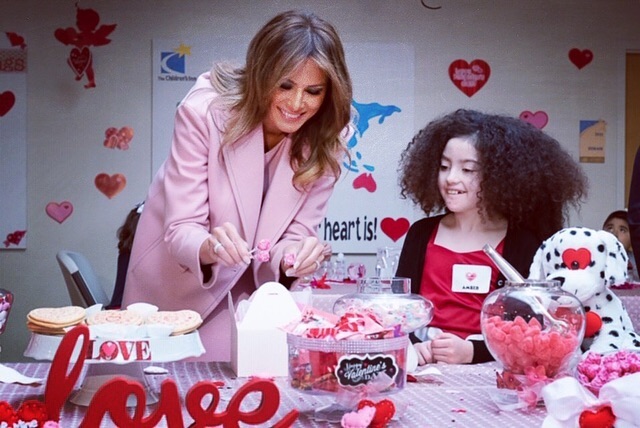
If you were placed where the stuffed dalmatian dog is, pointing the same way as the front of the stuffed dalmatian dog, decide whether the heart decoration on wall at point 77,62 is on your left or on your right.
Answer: on your right

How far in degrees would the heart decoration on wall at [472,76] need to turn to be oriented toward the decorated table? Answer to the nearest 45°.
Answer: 0° — it already faces it

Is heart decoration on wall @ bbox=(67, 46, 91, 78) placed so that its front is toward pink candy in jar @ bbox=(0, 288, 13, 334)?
yes

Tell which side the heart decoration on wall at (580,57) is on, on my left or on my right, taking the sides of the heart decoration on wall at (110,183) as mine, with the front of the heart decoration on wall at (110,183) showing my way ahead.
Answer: on my left

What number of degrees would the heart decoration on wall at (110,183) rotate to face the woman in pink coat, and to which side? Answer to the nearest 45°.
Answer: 0° — it already faces them

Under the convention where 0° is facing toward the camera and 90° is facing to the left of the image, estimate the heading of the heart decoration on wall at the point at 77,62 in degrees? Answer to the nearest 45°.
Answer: approximately 0°

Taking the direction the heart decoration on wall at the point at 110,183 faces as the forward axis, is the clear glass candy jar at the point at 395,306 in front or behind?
in front

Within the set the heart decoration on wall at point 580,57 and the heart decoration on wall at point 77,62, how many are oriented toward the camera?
2

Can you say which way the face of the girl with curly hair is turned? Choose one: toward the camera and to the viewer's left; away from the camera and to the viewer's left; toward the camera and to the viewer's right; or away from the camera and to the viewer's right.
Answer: toward the camera and to the viewer's left

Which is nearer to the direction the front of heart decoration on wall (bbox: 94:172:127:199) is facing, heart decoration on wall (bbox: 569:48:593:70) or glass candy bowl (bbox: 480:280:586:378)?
the glass candy bowl

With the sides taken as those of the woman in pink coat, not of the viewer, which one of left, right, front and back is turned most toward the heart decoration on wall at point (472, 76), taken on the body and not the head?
left

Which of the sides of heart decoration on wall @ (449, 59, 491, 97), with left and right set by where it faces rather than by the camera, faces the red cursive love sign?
front

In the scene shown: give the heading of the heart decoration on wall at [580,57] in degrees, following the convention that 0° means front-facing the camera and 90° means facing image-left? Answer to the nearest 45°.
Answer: approximately 0°

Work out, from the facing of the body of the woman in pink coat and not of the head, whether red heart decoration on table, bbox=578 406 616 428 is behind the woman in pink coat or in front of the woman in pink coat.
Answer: in front
